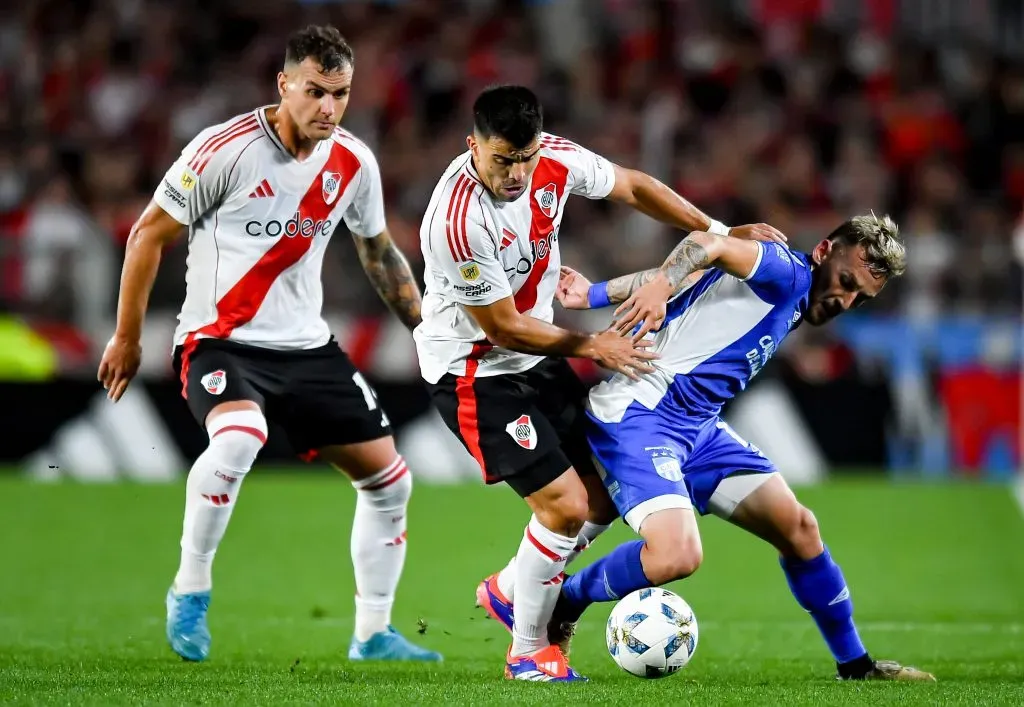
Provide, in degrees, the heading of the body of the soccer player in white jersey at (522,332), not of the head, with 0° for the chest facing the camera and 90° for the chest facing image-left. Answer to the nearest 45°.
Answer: approximately 315°

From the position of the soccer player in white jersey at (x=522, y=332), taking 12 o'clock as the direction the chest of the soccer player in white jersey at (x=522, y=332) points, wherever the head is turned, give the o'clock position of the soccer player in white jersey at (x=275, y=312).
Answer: the soccer player in white jersey at (x=275, y=312) is roughly at 5 o'clock from the soccer player in white jersey at (x=522, y=332).

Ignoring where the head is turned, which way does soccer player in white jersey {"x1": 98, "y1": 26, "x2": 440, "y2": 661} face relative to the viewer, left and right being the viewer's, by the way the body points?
facing the viewer and to the right of the viewer

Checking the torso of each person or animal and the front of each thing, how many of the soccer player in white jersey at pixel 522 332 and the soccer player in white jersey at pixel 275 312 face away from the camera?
0

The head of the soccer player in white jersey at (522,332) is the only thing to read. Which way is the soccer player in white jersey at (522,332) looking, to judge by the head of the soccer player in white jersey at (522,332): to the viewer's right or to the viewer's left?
to the viewer's right

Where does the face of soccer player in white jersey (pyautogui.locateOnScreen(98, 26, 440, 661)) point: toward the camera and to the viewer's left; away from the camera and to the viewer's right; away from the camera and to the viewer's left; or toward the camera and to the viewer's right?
toward the camera and to the viewer's right

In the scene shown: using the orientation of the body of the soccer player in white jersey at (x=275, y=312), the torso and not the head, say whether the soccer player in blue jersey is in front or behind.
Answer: in front
